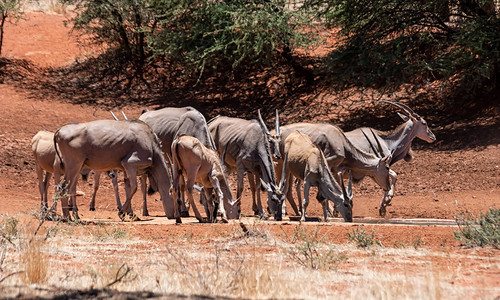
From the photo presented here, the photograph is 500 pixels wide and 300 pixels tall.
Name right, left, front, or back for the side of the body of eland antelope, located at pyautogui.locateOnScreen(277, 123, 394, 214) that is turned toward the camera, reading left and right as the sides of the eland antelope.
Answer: right

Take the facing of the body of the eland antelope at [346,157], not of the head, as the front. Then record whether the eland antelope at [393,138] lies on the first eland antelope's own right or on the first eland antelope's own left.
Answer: on the first eland antelope's own left

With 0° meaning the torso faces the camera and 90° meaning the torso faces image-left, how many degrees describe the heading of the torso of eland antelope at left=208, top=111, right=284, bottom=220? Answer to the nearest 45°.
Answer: approximately 315°

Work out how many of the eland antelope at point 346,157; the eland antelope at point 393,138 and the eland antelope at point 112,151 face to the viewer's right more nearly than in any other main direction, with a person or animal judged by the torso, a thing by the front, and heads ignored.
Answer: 3

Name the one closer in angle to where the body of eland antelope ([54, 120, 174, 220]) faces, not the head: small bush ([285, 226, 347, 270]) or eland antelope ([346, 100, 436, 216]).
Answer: the eland antelope

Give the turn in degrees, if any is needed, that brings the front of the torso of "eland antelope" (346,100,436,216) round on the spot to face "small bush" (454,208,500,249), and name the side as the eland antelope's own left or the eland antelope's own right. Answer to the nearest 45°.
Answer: approximately 90° to the eland antelope's own right

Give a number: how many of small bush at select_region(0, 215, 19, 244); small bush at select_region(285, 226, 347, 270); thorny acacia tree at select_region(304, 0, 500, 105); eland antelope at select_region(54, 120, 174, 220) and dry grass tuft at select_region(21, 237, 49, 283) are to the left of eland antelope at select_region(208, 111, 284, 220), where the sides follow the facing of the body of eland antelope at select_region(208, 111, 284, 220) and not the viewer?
1

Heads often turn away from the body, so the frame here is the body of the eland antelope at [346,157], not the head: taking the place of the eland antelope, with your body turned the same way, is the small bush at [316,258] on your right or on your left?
on your right

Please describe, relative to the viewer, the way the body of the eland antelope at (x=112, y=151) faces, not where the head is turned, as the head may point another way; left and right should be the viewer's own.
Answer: facing to the right of the viewer

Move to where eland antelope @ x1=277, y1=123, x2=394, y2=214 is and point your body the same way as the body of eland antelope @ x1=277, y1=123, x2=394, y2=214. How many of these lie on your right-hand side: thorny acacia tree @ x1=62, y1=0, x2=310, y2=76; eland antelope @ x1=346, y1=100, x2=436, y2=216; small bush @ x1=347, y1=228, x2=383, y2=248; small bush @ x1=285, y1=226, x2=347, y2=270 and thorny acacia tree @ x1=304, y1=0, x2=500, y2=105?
2

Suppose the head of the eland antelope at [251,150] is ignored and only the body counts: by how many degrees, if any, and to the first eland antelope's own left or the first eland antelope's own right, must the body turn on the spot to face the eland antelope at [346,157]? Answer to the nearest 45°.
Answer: approximately 45° to the first eland antelope's own left

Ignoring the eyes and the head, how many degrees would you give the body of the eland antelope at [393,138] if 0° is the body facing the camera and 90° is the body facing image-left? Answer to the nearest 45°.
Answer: approximately 270°

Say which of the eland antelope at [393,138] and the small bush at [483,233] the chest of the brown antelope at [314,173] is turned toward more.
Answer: the small bush

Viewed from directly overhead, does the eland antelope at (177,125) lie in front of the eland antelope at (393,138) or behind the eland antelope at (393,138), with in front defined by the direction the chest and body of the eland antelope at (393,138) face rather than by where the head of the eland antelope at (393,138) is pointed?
behind

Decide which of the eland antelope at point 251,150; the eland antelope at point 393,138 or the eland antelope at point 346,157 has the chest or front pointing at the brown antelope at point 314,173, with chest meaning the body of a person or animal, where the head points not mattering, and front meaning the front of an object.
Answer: the eland antelope at point 251,150
